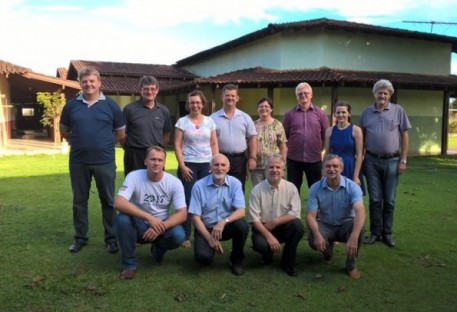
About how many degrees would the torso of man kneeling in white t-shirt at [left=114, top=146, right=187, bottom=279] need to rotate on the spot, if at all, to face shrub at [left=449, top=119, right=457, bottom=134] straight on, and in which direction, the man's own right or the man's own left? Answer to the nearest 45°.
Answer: approximately 135° to the man's own left

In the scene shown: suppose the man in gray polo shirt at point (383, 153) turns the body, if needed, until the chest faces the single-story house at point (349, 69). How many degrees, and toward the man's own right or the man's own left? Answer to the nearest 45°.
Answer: approximately 180°

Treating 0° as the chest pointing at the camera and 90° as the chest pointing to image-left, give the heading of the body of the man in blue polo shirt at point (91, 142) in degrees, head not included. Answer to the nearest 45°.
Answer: approximately 0°

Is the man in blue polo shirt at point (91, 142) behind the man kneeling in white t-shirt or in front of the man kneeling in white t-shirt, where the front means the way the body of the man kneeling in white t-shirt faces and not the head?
behind

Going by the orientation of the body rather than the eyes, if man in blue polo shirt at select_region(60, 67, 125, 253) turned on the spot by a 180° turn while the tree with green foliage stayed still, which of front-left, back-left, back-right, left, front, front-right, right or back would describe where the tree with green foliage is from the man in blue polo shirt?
front

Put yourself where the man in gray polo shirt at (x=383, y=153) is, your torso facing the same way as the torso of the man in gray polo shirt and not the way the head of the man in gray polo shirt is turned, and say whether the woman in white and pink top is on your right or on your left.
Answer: on your right

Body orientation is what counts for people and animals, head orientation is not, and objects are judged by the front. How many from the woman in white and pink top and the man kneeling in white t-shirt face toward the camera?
2

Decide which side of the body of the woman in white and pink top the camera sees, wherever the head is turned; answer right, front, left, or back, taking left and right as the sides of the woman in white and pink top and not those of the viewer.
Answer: front

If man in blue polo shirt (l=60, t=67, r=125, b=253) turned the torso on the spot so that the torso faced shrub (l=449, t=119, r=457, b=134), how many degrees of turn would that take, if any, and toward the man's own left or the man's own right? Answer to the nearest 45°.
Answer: approximately 135° to the man's own left

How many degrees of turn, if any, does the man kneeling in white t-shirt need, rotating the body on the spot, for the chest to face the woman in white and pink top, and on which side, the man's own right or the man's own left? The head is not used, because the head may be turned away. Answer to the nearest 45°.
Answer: approximately 135° to the man's own left

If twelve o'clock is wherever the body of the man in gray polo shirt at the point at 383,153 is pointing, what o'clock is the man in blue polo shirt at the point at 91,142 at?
the man in blue polo shirt at the point at 91,142 is roughly at 2 o'clock from the man in gray polo shirt at the point at 383,153.

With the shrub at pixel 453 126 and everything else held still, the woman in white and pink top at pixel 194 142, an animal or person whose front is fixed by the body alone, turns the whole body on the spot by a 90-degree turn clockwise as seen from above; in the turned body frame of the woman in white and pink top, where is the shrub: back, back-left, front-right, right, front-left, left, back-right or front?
back-right

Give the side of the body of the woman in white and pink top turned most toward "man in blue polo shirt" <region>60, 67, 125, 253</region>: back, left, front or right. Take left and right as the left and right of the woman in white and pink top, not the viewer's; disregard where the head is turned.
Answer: right

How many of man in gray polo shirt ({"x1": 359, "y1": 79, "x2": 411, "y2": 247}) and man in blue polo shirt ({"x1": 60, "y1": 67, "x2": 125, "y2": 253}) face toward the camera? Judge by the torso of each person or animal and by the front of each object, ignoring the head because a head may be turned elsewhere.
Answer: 2
